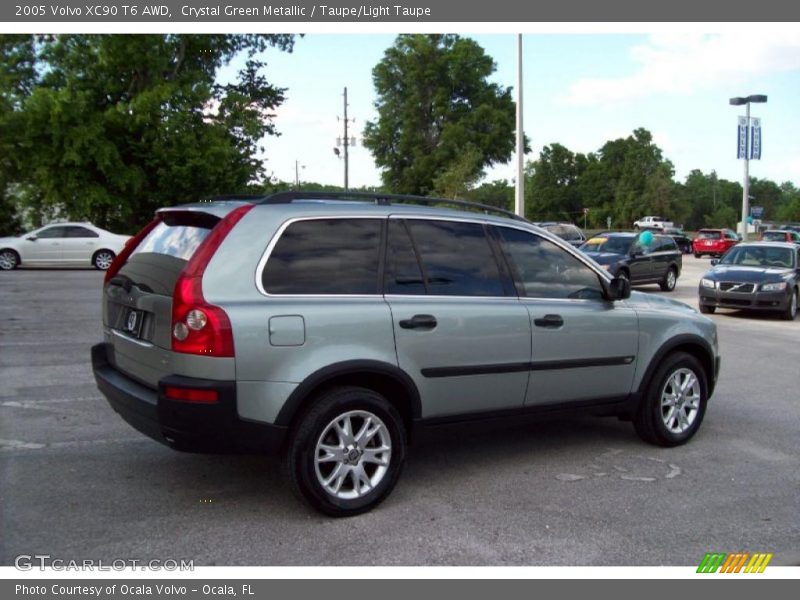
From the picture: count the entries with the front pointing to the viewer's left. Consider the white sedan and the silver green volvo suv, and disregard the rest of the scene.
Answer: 1

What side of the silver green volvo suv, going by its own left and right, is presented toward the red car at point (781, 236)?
front

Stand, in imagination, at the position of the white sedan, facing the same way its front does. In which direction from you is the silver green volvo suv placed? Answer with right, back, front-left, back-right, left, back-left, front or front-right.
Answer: left

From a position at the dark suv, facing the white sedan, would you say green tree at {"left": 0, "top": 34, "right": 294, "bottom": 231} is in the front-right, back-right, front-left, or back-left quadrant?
front-right

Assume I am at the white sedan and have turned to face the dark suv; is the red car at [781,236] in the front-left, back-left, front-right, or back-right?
front-left

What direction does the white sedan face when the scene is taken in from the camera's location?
facing to the left of the viewer

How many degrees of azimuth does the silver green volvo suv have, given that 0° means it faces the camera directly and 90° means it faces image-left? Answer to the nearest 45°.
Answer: approximately 225°

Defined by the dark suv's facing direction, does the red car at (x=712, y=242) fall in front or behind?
behind

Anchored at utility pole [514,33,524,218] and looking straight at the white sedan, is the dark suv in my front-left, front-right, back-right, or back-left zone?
back-left

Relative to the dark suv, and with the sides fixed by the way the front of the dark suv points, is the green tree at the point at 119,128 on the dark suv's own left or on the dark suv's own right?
on the dark suv's own right

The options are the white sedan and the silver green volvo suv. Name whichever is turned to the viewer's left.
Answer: the white sedan

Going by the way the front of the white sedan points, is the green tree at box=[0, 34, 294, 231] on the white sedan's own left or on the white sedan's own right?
on the white sedan's own right
